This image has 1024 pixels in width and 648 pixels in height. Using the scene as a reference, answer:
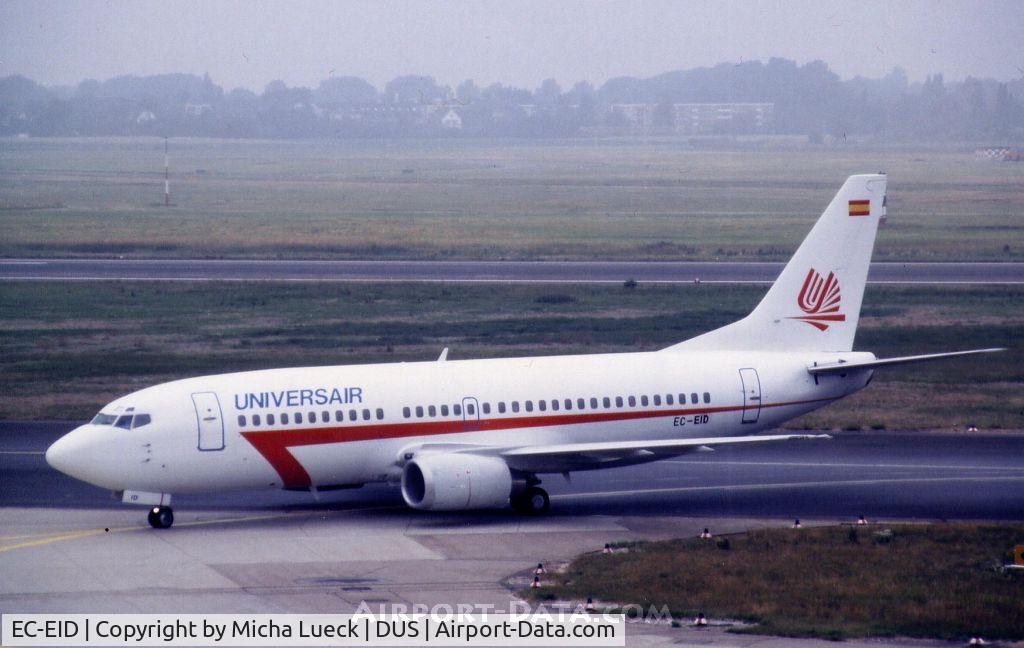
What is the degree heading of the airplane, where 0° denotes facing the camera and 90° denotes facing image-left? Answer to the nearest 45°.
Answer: approximately 45°
